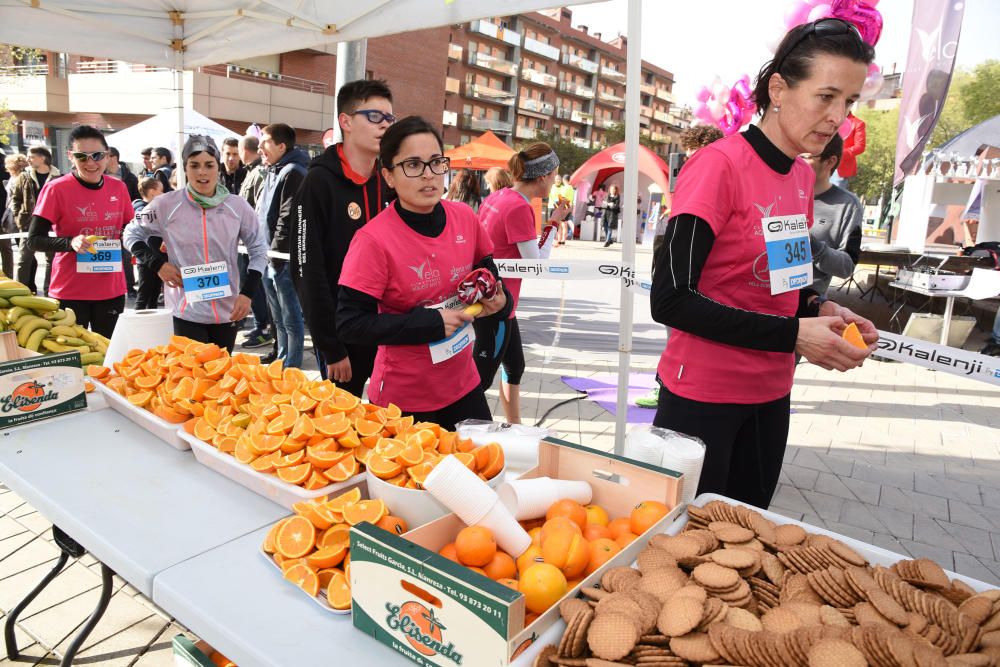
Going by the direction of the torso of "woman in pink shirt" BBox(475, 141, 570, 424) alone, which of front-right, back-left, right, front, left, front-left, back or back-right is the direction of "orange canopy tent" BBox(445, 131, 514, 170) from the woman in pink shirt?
front-left

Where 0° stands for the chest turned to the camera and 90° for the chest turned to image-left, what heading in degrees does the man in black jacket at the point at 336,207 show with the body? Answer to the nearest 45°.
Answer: approximately 315°

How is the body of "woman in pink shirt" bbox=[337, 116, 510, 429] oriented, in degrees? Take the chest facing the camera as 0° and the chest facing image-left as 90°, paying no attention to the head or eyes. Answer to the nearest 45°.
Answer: approximately 315°

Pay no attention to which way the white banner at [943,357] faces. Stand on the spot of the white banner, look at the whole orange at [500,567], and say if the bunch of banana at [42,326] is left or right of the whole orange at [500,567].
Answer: right

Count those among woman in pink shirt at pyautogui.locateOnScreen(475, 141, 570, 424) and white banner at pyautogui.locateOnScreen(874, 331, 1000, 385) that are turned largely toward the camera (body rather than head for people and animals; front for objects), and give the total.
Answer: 1

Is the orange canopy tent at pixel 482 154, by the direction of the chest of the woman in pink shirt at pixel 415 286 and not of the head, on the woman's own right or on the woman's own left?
on the woman's own left

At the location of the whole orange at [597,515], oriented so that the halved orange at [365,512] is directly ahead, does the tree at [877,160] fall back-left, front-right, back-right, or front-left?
back-right

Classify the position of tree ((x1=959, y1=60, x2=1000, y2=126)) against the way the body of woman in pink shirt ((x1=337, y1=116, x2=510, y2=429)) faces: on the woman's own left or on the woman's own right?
on the woman's own left

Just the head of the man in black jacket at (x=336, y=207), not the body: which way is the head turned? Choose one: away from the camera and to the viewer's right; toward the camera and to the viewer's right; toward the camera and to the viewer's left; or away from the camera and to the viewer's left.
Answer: toward the camera and to the viewer's right

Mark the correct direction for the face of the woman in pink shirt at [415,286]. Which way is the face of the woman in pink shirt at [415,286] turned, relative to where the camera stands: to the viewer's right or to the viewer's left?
to the viewer's right

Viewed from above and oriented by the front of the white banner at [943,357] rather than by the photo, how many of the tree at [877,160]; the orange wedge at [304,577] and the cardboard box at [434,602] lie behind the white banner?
1

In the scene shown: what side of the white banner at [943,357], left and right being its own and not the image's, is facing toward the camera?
front

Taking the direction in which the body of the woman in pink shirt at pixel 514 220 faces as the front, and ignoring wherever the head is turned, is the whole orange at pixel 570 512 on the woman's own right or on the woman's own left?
on the woman's own right
